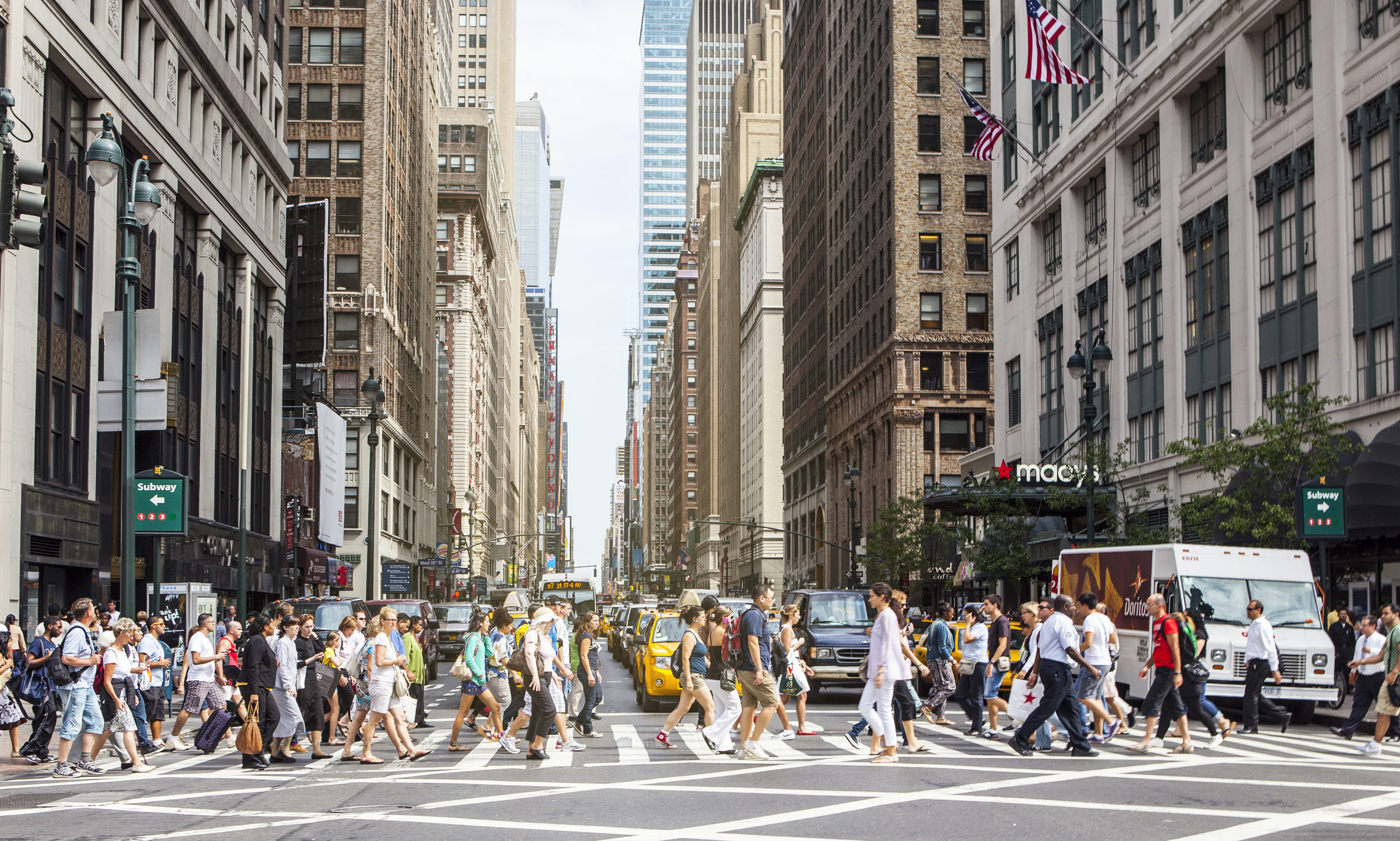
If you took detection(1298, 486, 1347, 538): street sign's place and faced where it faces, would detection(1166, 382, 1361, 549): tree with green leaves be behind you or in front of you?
behind

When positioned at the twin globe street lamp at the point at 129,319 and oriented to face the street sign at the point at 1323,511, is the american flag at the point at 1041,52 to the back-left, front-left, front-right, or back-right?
front-left

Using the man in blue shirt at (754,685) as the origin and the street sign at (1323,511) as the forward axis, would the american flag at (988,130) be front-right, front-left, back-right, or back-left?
front-left

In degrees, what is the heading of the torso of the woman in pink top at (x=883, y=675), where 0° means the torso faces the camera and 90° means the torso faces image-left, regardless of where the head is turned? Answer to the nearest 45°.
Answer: approximately 90°

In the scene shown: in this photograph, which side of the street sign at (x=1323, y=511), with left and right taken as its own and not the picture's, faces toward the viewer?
front

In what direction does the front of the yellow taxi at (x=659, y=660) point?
toward the camera

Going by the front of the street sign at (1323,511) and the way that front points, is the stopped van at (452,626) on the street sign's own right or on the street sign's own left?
on the street sign's own right

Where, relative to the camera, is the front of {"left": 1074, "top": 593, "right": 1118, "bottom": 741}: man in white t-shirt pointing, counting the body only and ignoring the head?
to the viewer's left

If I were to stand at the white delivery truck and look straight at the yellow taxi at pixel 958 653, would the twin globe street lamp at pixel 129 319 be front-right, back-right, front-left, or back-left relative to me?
front-left

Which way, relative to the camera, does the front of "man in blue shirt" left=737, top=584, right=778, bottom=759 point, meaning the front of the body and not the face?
to the viewer's right
